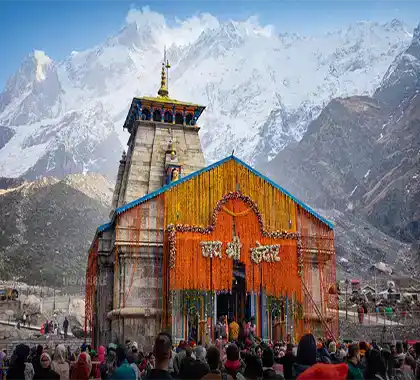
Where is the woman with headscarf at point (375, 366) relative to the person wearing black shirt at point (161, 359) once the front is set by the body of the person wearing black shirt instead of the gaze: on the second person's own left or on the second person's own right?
on the second person's own right

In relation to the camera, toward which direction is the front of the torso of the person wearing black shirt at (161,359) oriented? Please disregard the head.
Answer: away from the camera

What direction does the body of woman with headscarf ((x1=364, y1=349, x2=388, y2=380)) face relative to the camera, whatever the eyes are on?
away from the camera

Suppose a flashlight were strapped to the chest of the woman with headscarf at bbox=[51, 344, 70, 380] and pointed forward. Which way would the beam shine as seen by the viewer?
away from the camera

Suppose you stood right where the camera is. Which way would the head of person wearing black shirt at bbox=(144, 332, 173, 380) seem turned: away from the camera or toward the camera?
away from the camera

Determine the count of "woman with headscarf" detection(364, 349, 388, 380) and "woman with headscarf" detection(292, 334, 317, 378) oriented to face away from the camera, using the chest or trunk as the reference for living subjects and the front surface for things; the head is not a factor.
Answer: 2

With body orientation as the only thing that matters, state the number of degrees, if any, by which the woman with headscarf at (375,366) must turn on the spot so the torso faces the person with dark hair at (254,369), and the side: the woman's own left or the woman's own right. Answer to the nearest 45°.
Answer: approximately 135° to the woman's own left

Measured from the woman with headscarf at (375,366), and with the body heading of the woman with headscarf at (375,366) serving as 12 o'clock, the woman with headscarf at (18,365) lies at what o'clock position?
the woman with headscarf at (18,365) is roughly at 9 o'clock from the woman with headscarf at (375,366).

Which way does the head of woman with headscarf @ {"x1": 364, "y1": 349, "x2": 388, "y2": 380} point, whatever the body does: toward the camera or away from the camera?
away from the camera

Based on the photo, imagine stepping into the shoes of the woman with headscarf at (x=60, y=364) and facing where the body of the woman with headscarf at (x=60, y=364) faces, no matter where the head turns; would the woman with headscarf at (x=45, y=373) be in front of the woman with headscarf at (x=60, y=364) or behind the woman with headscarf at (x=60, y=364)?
behind

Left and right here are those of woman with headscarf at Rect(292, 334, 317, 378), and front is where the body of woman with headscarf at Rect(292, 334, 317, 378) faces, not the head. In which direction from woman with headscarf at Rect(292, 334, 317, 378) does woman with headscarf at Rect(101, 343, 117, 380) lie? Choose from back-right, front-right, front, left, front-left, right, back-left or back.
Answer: front-left

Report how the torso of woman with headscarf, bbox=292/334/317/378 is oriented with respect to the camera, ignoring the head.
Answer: away from the camera

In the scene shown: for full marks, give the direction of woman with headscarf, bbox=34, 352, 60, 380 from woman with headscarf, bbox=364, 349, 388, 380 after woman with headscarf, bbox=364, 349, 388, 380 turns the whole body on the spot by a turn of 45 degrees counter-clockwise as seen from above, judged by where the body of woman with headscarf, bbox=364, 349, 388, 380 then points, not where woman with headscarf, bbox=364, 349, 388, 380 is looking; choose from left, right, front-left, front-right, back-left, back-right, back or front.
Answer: front-left
